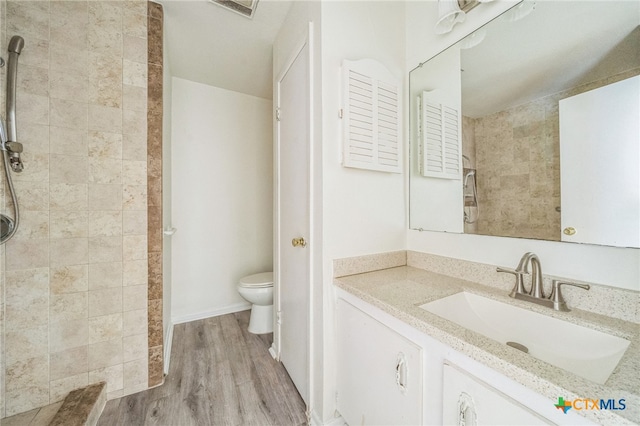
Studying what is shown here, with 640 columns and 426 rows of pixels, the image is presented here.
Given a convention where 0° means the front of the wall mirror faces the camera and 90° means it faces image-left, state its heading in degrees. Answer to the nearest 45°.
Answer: approximately 45°

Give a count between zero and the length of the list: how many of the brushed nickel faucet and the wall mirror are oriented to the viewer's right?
0

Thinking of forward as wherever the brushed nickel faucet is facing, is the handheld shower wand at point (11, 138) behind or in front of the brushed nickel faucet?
in front

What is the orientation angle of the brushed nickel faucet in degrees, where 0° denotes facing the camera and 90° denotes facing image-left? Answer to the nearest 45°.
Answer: approximately 45°

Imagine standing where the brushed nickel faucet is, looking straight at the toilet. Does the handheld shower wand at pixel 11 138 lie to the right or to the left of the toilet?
left

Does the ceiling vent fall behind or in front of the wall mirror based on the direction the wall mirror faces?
in front

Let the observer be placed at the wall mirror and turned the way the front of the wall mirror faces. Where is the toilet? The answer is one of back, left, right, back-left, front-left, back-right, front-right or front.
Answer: front-right

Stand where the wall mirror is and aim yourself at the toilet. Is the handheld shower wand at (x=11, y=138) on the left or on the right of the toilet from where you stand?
left

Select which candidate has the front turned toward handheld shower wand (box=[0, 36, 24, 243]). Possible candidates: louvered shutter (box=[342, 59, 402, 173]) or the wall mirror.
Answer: the wall mirror

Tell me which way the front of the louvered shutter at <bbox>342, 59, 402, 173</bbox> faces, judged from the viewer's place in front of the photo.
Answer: facing the viewer and to the right of the viewer

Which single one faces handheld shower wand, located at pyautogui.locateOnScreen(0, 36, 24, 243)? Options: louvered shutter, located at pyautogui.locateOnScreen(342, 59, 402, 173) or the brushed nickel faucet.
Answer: the brushed nickel faucet
